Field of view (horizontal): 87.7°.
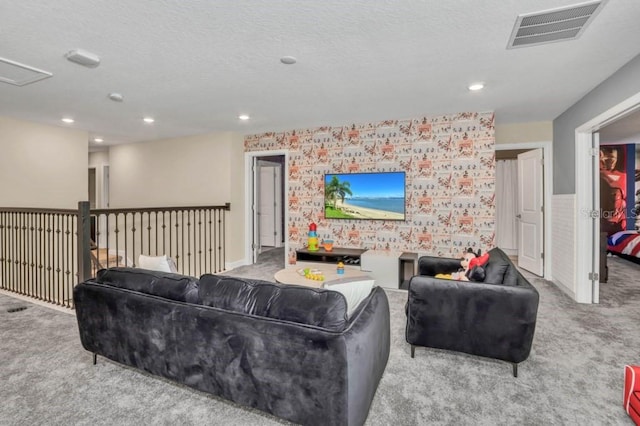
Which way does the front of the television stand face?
toward the camera

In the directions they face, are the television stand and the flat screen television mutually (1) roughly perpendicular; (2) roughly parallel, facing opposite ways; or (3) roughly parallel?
roughly parallel

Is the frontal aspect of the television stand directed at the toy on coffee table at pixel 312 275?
yes

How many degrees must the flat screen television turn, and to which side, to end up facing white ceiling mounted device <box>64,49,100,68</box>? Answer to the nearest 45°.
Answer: approximately 45° to its right

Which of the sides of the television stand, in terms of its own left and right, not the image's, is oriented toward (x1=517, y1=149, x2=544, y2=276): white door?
left

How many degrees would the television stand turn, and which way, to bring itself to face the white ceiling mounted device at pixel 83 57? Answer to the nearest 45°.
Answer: approximately 45° to its right

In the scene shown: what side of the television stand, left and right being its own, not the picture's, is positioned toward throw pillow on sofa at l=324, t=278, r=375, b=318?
front

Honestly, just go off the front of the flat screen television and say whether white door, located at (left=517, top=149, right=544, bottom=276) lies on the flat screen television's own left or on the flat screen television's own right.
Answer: on the flat screen television's own left

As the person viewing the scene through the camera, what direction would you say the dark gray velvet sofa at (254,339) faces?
facing away from the viewer and to the right of the viewer

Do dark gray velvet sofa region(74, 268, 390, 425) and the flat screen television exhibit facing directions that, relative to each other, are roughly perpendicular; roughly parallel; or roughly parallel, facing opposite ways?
roughly parallel, facing opposite ways

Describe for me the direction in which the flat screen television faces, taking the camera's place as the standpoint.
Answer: facing the viewer

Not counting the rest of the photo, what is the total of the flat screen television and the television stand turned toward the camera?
2

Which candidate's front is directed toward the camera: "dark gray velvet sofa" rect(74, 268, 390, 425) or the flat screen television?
the flat screen television

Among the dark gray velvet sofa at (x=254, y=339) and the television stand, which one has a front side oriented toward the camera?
the television stand

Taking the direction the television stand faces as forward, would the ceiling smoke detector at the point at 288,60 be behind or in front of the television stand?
in front

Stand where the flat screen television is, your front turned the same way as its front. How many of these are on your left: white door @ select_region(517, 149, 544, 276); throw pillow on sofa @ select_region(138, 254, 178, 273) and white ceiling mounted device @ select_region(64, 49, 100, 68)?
1
